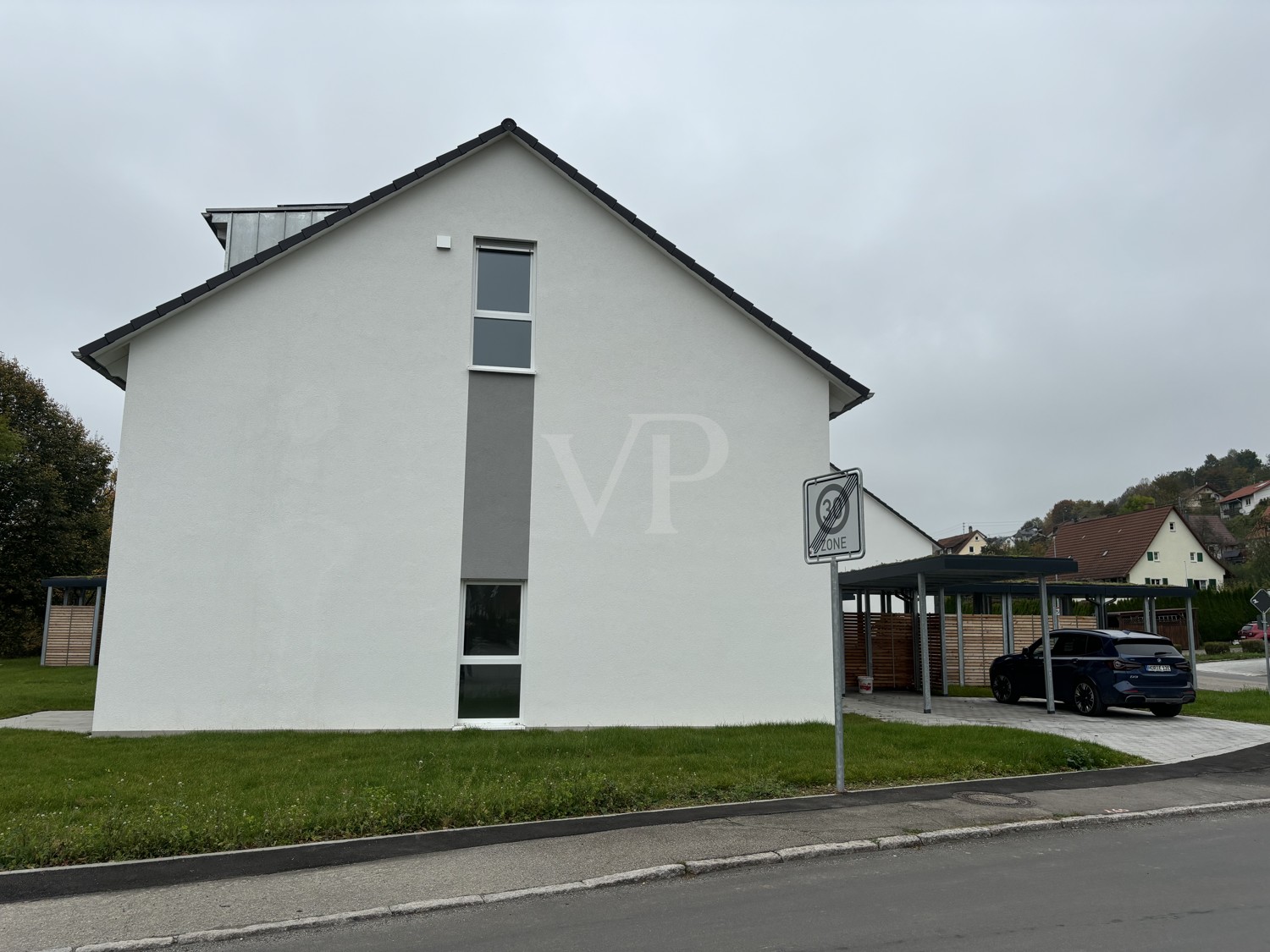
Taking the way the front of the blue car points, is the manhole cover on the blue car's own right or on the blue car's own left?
on the blue car's own left

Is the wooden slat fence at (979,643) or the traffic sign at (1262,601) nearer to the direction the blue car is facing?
the wooden slat fence

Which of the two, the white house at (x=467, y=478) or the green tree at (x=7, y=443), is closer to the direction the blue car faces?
the green tree

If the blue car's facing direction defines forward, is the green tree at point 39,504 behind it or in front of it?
in front

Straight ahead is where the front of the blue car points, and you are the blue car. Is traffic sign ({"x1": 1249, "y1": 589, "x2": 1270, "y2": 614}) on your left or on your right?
on your right

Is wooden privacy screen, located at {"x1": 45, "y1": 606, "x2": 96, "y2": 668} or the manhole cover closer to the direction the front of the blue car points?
the wooden privacy screen

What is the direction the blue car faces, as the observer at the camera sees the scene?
facing away from the viewer and to the left of the viewer

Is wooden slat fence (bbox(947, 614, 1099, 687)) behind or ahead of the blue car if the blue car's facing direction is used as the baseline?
ahead

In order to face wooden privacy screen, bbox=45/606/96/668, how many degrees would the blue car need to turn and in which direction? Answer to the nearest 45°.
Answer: approximately 45° to its left

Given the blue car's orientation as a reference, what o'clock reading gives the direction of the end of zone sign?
The end of zone sign is roughly at 8 o'clock from the blue car.
